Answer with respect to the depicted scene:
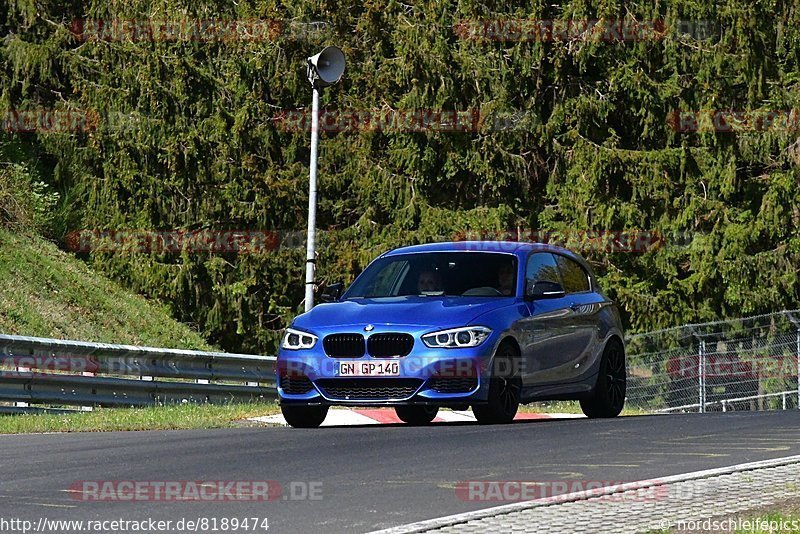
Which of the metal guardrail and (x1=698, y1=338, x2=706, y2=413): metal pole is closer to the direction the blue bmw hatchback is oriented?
the metal guardrail

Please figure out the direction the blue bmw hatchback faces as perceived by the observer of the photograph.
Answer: facing the viewer and to the left of the viewer

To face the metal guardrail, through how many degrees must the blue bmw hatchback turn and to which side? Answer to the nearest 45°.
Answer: approximately 90° to its right

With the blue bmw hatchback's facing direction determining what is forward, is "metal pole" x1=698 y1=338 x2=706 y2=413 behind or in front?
behind

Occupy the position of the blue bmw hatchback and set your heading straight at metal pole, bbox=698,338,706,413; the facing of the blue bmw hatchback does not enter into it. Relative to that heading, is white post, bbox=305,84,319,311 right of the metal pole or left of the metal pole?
left

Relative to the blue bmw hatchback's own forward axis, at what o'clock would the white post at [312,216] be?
The white post is roughly at 4 o'clock from the blue bmw hatchback.

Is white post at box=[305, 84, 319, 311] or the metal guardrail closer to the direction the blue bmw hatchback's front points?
the metal guardrail
